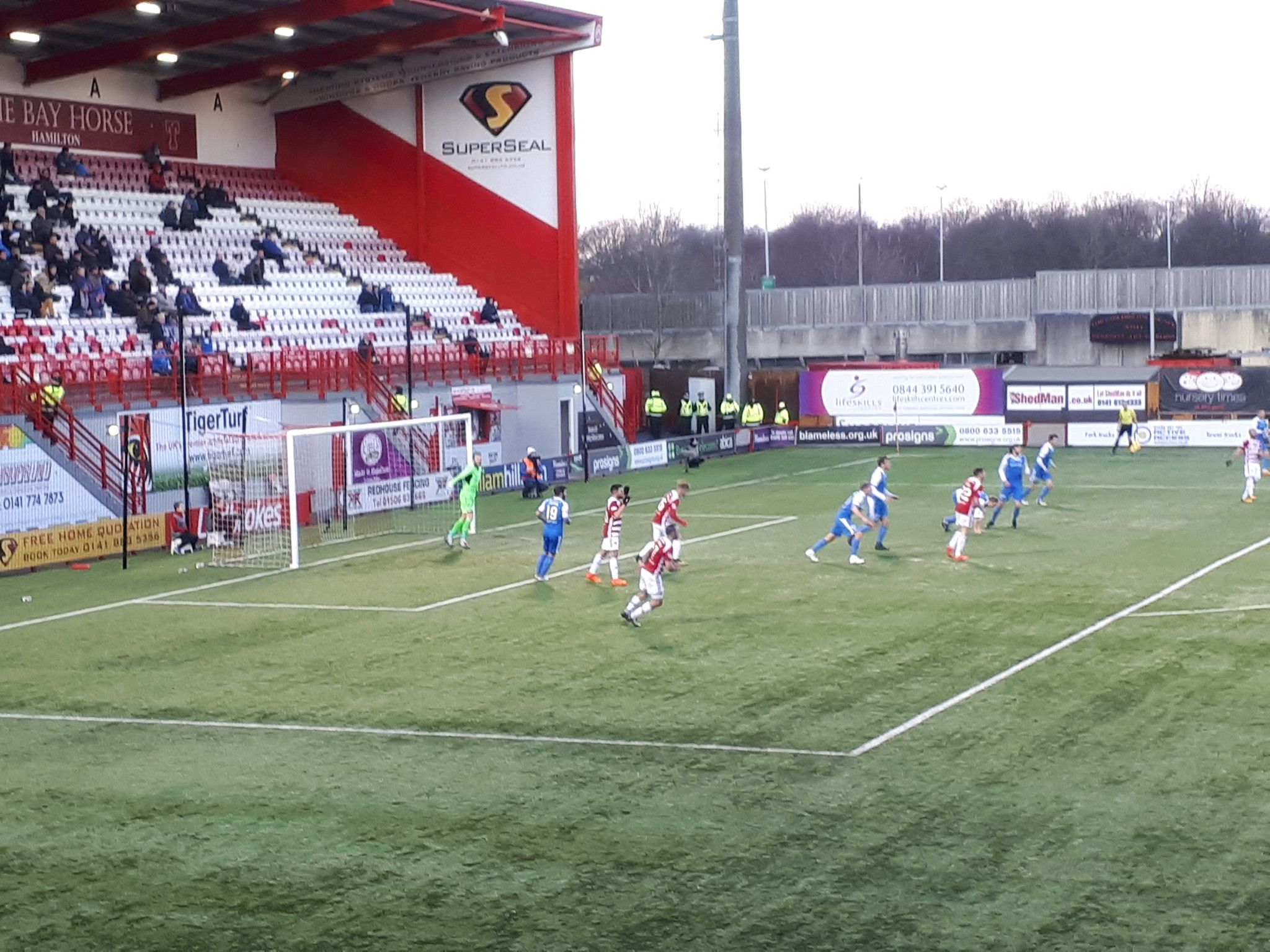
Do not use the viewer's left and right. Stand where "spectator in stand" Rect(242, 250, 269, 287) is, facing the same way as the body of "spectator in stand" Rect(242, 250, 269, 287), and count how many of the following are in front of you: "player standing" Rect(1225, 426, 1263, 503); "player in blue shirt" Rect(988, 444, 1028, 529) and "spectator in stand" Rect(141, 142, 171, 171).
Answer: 2

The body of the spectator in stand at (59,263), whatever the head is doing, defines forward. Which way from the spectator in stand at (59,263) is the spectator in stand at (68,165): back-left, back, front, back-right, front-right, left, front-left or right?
back-left

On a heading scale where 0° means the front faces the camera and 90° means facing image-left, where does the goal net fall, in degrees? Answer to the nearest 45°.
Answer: approximately 315°
